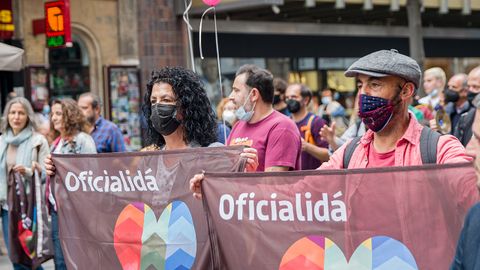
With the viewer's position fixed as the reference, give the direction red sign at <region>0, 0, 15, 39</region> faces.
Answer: facing the viewer

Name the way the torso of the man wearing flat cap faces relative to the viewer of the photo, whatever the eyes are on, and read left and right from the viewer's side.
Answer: facing the viewer and to the left of the viewer

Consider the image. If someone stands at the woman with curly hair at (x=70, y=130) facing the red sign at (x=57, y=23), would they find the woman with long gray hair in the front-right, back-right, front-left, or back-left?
front-left

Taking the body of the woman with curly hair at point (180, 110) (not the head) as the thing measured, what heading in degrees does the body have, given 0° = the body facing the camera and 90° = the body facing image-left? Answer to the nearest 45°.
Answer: approximately 45°

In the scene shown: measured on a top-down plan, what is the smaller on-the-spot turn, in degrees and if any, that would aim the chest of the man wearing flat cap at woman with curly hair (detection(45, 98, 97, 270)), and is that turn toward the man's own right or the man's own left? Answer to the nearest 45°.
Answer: approximately 90° to the man's own right

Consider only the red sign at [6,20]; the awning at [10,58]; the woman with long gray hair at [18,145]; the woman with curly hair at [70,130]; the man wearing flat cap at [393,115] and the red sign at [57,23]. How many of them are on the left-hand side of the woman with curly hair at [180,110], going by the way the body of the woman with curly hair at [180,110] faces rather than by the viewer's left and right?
1

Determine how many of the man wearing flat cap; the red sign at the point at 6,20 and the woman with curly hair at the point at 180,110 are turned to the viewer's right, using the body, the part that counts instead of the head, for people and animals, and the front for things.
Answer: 0

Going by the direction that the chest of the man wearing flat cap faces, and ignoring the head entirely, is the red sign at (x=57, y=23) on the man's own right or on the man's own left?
on the man's own right

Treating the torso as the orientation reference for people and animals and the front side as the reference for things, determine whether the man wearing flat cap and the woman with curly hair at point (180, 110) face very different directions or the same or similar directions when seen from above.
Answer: same or similar directions

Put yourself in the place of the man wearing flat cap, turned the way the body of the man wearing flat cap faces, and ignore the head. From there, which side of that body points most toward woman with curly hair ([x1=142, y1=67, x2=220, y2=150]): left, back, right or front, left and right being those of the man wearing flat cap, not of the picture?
right

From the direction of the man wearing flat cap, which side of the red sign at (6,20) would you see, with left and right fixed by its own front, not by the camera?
front

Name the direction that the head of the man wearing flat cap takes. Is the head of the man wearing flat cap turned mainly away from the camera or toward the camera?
toward the camera

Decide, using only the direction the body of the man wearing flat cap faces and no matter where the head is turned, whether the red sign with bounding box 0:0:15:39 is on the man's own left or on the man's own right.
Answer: on the man's own right

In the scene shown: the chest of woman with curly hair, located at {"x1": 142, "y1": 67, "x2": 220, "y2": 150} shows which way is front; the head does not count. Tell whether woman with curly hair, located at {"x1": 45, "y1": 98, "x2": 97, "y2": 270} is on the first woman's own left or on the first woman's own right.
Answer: on the first woman's own right
